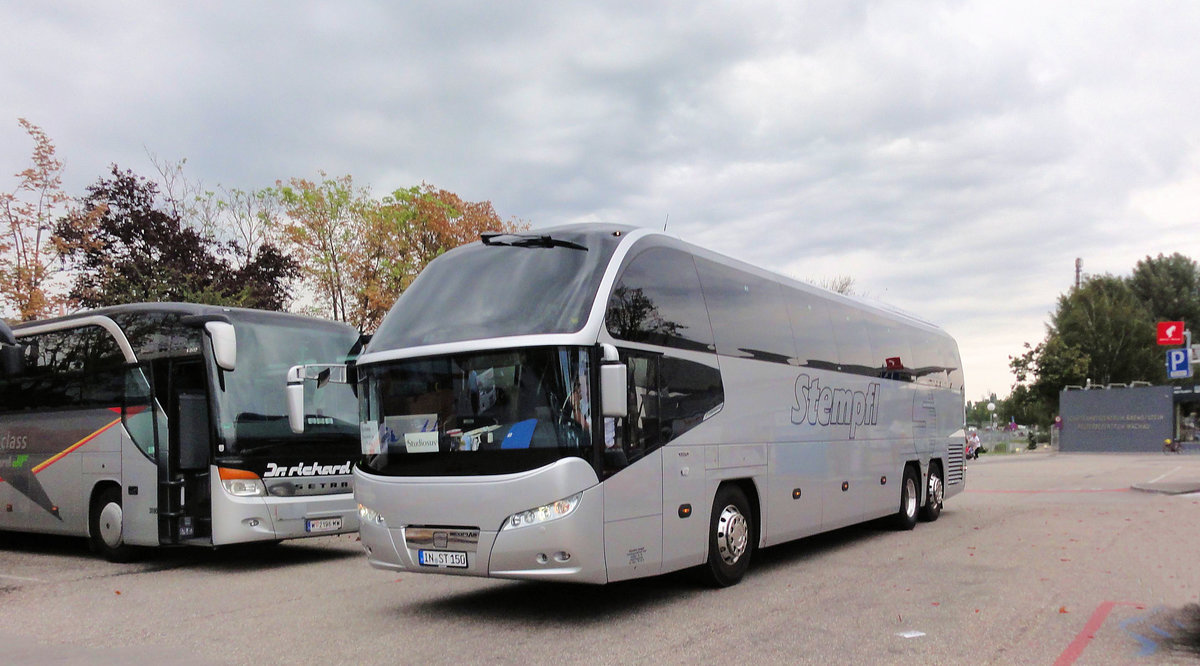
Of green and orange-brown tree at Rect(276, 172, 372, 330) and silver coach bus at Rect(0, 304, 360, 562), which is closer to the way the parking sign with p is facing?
the silver coach bus

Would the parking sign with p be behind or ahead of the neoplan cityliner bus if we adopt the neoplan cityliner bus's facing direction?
behind

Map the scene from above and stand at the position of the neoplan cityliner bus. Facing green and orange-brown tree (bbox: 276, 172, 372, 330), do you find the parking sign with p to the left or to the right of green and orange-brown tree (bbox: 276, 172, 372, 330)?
right

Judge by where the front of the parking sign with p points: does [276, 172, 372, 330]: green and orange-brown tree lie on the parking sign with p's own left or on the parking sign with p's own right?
on the parking sign with p's own right

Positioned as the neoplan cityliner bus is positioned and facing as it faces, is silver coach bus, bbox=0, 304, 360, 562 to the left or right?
on its right

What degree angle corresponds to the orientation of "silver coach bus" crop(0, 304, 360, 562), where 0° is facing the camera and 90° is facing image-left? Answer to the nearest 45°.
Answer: approximately 315°

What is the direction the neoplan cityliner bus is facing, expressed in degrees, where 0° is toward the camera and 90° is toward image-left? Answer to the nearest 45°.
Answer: approximately 45°

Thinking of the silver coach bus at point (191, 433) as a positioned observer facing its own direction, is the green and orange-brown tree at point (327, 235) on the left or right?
on its left

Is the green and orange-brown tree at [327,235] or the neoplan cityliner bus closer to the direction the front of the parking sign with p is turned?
the neoplan cityliner bus
